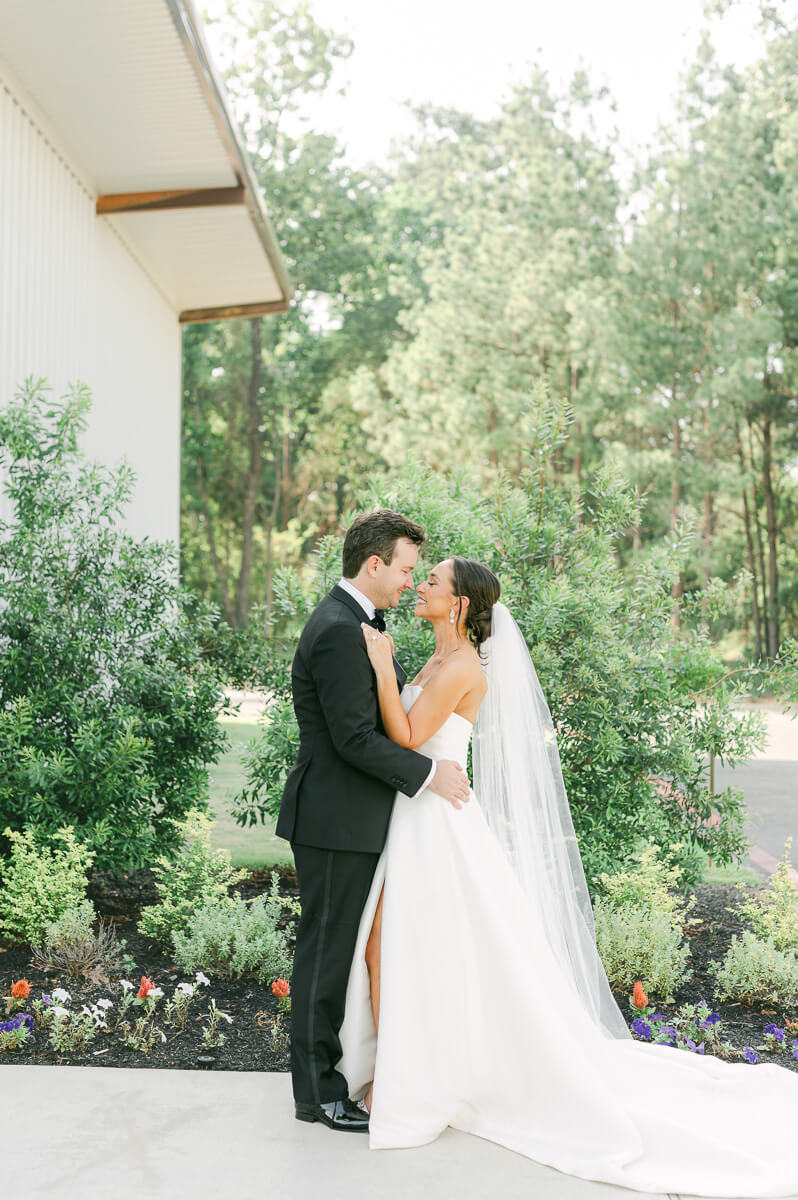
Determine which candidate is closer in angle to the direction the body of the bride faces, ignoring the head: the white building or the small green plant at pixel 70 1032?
the small green plant

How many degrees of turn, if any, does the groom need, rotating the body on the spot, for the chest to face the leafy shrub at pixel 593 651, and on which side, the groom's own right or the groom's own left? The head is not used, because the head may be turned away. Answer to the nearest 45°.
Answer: approximately 45° to the groom's own left

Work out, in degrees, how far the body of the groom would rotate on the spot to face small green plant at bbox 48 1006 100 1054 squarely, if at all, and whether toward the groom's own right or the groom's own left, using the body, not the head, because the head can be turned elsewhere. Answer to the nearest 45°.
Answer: approximately 135° to the groom's own left

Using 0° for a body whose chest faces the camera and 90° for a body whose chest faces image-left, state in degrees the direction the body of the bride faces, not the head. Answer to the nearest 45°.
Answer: approximately 90°

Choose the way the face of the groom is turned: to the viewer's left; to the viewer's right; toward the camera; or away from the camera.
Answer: to the viewer's right

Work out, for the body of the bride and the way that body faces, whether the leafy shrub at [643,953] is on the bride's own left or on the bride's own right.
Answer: on the bride's own right

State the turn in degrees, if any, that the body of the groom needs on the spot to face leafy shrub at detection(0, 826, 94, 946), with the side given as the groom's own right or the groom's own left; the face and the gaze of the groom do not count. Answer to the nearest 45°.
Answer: approximately 135° to the groom's own left

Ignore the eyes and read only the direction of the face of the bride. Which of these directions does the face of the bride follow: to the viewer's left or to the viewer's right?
to the viewer's left

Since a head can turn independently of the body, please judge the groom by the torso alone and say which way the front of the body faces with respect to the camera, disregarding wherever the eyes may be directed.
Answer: to the viewer's right

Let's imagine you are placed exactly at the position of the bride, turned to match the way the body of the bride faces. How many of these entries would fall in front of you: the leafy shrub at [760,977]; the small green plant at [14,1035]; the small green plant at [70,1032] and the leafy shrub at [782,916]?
2

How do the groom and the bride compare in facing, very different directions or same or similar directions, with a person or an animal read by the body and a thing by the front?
very different directions
